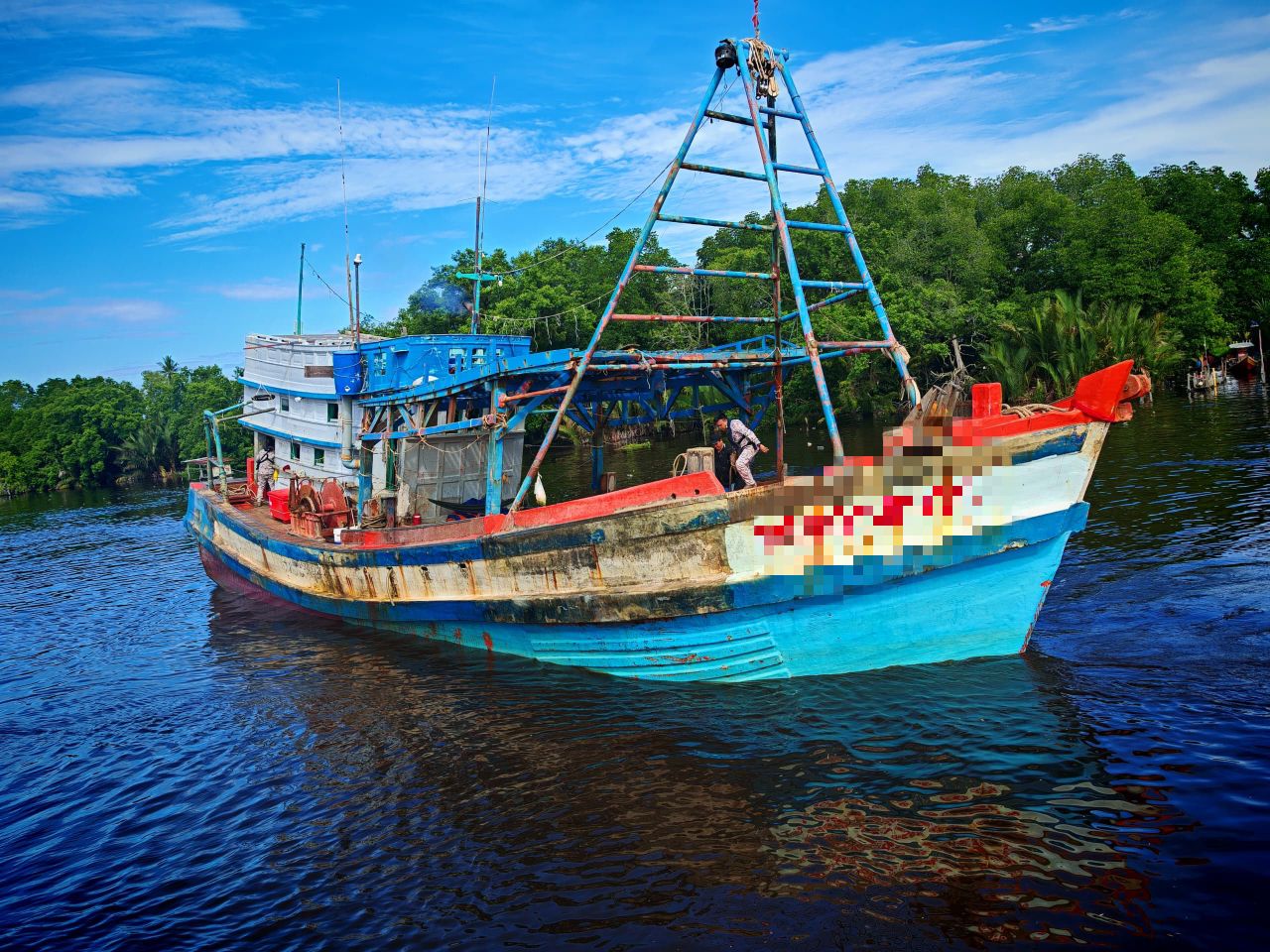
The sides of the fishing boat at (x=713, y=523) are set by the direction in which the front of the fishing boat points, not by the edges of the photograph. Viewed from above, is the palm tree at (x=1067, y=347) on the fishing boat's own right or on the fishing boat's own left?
on the fishing boat's own left

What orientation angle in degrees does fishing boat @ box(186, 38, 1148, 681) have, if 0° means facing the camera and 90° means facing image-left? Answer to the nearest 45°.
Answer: approximately 315°
